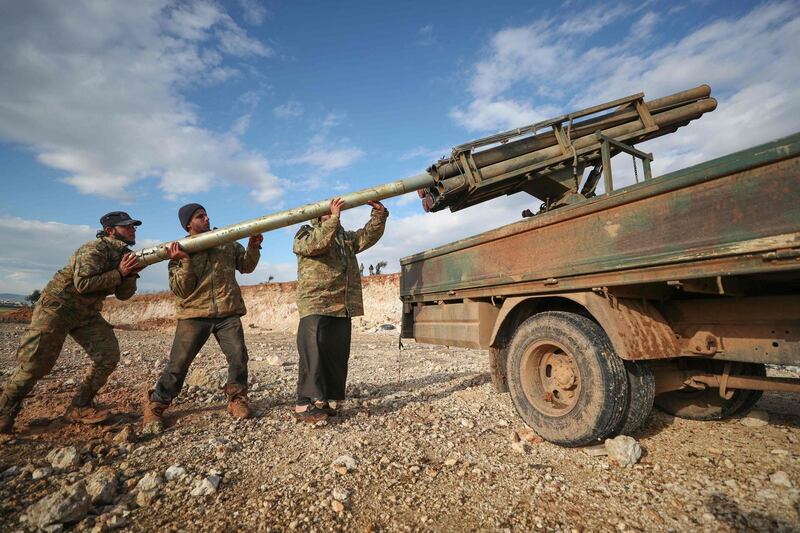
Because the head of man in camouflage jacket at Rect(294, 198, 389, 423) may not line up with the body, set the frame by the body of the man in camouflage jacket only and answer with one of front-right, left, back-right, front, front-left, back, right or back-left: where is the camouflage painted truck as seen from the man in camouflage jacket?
front

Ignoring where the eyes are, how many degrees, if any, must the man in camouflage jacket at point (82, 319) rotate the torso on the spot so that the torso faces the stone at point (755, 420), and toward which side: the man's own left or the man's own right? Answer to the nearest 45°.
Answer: approximately 45° to the man's own right

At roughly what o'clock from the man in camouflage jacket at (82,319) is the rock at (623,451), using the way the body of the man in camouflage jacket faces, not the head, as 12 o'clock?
The rock is roughly at 2 o'clock from the man in camouflage jacket.

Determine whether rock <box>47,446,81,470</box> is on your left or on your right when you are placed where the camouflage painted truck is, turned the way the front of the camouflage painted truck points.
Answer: on your right

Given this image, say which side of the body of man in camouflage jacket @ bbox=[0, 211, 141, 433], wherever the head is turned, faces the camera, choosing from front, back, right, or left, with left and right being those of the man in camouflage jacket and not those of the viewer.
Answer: right

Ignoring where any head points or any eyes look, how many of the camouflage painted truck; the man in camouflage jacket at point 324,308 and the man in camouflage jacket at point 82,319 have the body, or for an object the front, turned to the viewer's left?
0

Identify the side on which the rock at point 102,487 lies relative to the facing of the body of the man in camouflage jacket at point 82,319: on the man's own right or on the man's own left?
on the man's own right

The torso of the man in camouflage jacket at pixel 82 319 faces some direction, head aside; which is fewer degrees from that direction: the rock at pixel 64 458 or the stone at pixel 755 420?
the stone

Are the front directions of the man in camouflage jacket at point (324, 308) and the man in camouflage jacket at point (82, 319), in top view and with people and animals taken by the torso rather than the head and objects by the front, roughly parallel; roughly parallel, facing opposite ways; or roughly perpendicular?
roughly perpendicular
